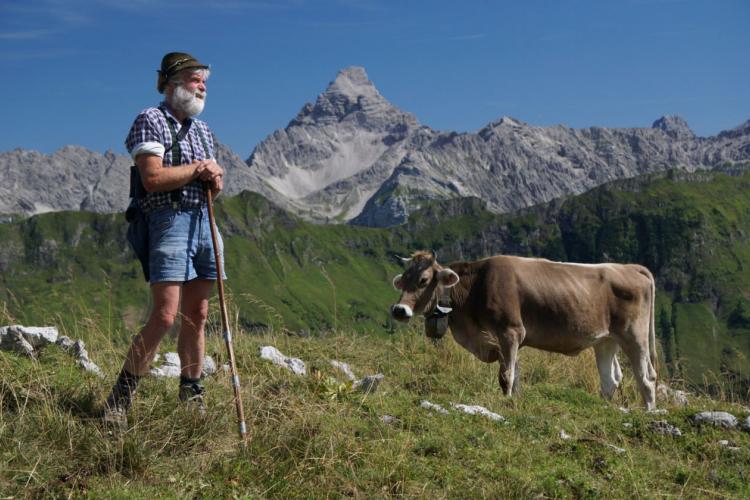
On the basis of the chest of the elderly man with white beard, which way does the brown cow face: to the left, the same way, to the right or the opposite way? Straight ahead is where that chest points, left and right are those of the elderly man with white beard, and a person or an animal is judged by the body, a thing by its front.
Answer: the opposite way

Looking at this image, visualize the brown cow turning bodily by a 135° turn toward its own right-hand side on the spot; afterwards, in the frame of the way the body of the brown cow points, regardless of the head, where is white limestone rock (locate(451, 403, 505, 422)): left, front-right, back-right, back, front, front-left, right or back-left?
back-right

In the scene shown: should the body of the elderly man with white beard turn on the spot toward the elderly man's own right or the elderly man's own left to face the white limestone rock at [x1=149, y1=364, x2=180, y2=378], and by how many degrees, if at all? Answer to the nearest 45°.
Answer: approximately 135° to the elderly man's own left

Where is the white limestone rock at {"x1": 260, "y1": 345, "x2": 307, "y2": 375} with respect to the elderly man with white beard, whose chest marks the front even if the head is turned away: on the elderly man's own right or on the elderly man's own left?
on the elderly man's own left

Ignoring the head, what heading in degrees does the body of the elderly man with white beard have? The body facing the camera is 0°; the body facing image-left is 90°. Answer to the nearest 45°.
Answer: approximately 315°

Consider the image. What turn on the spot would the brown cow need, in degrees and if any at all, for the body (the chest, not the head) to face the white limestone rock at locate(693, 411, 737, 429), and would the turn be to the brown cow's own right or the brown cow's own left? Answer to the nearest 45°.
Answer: approximately 135° to the brown cow's own left

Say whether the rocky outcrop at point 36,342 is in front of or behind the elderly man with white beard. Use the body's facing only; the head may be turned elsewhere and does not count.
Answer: behind

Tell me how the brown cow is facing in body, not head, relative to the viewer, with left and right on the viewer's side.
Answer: facing to the left of the viewer

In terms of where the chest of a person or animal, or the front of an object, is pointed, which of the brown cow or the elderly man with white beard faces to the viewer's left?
the brown cow

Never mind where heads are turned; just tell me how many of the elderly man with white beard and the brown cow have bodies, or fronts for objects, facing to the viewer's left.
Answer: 1

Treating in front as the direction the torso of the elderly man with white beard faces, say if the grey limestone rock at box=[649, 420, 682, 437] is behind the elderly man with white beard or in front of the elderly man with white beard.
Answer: in front

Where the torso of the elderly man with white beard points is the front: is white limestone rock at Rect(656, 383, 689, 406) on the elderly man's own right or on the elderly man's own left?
on the elderly man's own left

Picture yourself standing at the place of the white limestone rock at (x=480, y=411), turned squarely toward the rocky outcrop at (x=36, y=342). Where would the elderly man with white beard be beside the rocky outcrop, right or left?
left
